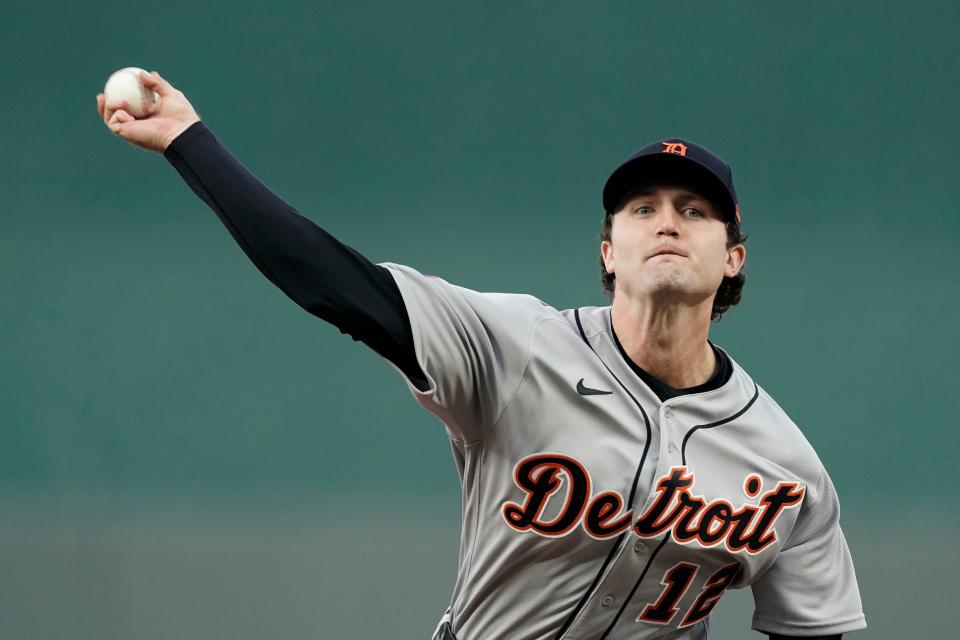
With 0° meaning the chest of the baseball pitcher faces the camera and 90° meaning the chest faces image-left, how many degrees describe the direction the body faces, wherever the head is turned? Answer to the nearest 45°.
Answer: approximately 0°
